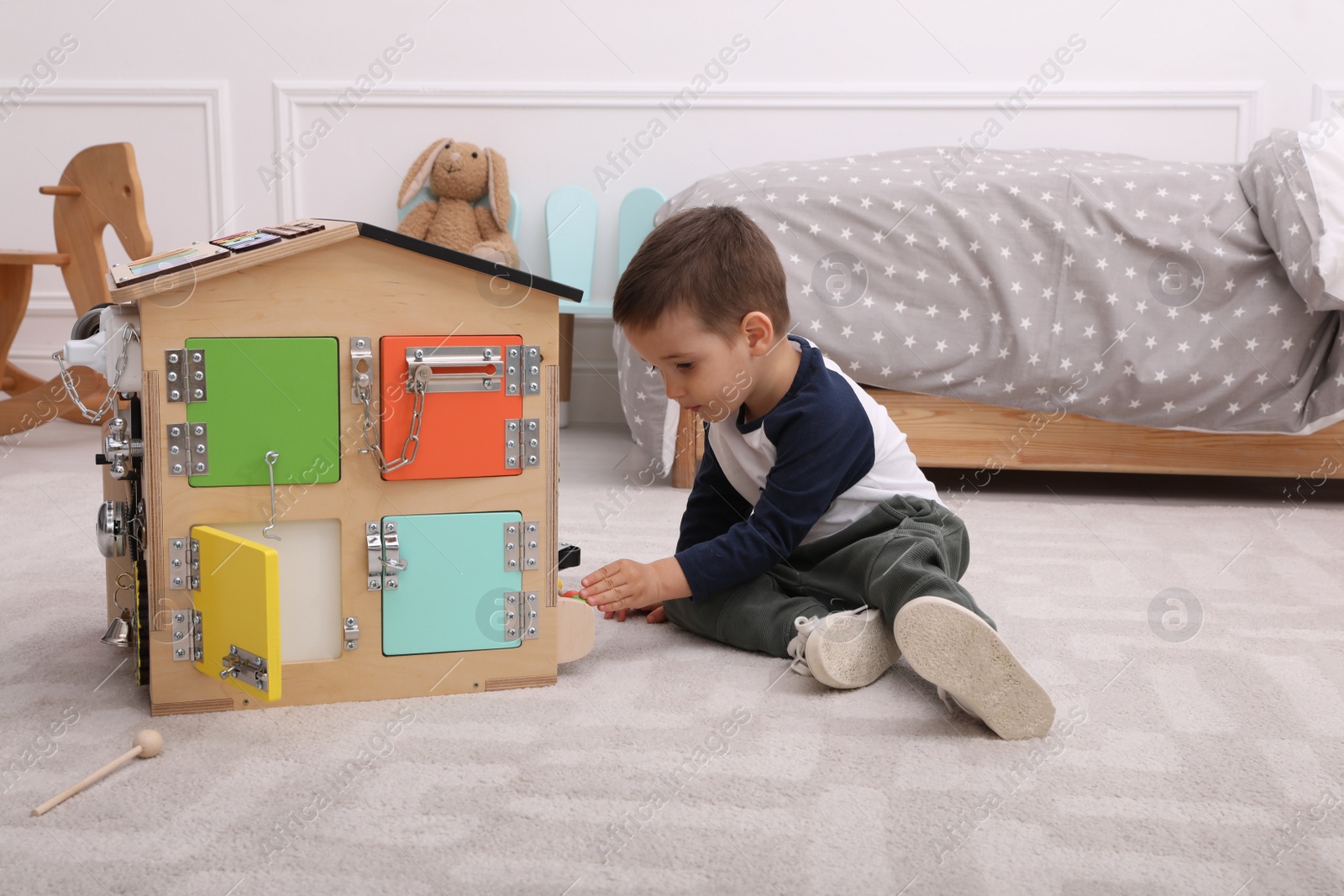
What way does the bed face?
to the viewer's left

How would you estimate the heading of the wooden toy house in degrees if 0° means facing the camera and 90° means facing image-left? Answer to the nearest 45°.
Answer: approximately 0°

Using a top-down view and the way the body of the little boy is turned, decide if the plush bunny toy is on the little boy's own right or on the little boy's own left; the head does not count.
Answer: on the little boy's own right

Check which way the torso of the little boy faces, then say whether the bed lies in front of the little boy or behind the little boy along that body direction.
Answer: behind

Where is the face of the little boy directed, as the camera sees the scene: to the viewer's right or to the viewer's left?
to the viewer's left
